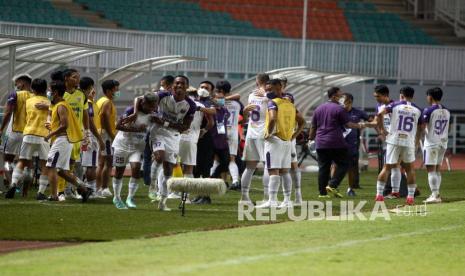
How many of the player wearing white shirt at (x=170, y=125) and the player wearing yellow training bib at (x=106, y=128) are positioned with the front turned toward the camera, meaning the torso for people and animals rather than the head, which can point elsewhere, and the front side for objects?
1

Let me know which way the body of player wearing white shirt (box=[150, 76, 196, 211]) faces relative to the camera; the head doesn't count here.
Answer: toward the camera

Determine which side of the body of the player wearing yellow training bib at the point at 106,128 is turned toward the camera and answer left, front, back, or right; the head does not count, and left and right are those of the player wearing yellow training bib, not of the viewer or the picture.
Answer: right

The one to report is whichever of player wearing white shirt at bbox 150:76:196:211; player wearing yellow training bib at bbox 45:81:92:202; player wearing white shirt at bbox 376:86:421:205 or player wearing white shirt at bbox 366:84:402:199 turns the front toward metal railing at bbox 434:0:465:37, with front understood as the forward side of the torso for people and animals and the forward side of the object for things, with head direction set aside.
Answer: player wearing white shirt at bbox 376:86:421:205

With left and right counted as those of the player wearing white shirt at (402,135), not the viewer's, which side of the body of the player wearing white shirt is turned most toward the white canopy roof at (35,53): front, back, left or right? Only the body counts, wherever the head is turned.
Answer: left

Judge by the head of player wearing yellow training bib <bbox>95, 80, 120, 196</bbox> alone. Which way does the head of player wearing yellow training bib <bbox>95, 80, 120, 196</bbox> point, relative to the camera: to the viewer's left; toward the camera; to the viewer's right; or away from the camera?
to the viewer's right

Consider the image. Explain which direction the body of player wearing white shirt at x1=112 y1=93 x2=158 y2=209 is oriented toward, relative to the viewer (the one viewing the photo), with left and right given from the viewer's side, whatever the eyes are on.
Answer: facing the viewer and to the right of the viewer

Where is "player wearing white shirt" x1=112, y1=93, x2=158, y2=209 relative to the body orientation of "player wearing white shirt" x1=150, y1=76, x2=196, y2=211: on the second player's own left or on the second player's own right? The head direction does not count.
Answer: on the second player's own right

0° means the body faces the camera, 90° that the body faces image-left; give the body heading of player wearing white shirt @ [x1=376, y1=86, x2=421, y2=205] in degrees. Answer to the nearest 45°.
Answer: approximately 180°

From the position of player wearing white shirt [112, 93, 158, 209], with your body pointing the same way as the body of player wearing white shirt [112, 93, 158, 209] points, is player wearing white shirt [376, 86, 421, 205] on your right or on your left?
on your left
